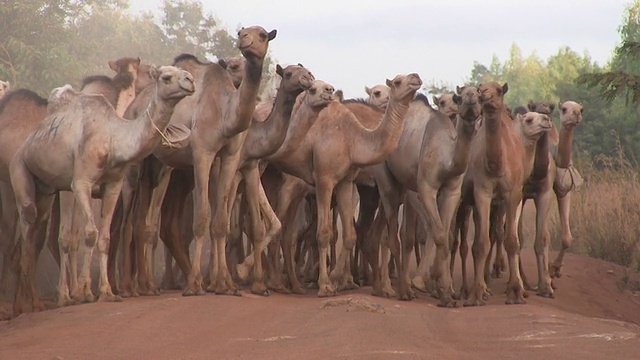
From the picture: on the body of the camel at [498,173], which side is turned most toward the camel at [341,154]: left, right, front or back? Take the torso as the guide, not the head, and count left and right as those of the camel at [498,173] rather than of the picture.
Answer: right

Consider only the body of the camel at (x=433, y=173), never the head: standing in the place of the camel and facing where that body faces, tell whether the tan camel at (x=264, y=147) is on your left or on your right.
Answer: on your right

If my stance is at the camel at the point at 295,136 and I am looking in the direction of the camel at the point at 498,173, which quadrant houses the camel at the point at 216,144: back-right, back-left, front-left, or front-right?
back-right

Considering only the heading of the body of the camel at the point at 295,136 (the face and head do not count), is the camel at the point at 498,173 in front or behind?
in front

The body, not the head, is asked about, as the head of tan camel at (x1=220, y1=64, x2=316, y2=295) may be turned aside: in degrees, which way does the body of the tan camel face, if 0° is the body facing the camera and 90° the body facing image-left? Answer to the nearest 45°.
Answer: approximately 315°

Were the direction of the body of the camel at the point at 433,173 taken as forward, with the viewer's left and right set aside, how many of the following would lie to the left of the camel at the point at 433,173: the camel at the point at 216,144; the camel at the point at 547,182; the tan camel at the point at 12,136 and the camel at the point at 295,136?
1

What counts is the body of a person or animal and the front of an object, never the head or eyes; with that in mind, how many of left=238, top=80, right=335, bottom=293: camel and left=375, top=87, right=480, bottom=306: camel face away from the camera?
0

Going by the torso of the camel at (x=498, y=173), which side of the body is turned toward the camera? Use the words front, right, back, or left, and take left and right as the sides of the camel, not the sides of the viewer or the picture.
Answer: front

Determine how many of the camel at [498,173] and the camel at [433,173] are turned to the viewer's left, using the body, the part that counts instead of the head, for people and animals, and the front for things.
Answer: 0

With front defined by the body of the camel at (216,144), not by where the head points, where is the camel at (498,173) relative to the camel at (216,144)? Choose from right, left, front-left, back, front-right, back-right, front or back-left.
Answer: front-left

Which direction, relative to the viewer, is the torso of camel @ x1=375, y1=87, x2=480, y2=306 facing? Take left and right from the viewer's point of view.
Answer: facing the viewer and to the right of the viewer

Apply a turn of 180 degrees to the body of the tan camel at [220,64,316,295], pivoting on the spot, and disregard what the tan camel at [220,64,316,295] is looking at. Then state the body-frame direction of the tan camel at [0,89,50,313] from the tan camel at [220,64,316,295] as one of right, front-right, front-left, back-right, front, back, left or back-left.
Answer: front-left

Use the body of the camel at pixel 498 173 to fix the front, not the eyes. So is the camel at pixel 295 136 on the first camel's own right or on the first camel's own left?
on the first camel's own right
